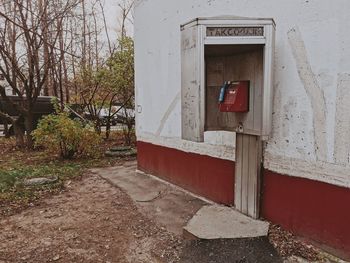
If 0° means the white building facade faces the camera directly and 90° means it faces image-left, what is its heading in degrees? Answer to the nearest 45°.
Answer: approximately 45°

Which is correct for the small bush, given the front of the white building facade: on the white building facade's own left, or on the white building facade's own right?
on the white building facade's own right
